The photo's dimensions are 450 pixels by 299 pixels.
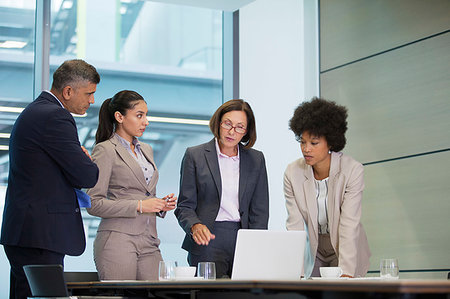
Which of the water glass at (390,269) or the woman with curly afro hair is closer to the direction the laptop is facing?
the woman with curly afro hair

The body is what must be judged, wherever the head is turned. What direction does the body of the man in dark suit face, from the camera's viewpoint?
to the viewer's right

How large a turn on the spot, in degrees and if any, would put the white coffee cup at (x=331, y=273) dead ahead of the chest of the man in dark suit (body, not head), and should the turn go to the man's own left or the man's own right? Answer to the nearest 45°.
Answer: approximately 45° to the man's own right

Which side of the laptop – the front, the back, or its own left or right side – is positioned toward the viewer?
back

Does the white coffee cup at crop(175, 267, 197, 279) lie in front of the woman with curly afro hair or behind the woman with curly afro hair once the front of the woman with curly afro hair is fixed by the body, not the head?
in front

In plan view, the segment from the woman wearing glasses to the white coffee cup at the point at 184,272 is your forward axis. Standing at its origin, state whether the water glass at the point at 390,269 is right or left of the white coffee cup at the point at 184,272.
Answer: left

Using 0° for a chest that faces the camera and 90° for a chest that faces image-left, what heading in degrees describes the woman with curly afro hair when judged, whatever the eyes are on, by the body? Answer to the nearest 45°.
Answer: approximately 45°

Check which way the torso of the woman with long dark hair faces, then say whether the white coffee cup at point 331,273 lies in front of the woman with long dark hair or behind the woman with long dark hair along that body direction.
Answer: in front

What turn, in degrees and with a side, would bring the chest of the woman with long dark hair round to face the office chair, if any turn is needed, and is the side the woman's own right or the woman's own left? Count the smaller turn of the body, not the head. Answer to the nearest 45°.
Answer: approximately 45° to the woman's own right

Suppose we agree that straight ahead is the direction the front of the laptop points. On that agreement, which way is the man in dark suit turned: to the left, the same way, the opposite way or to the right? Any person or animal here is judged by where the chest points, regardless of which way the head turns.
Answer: to the right
